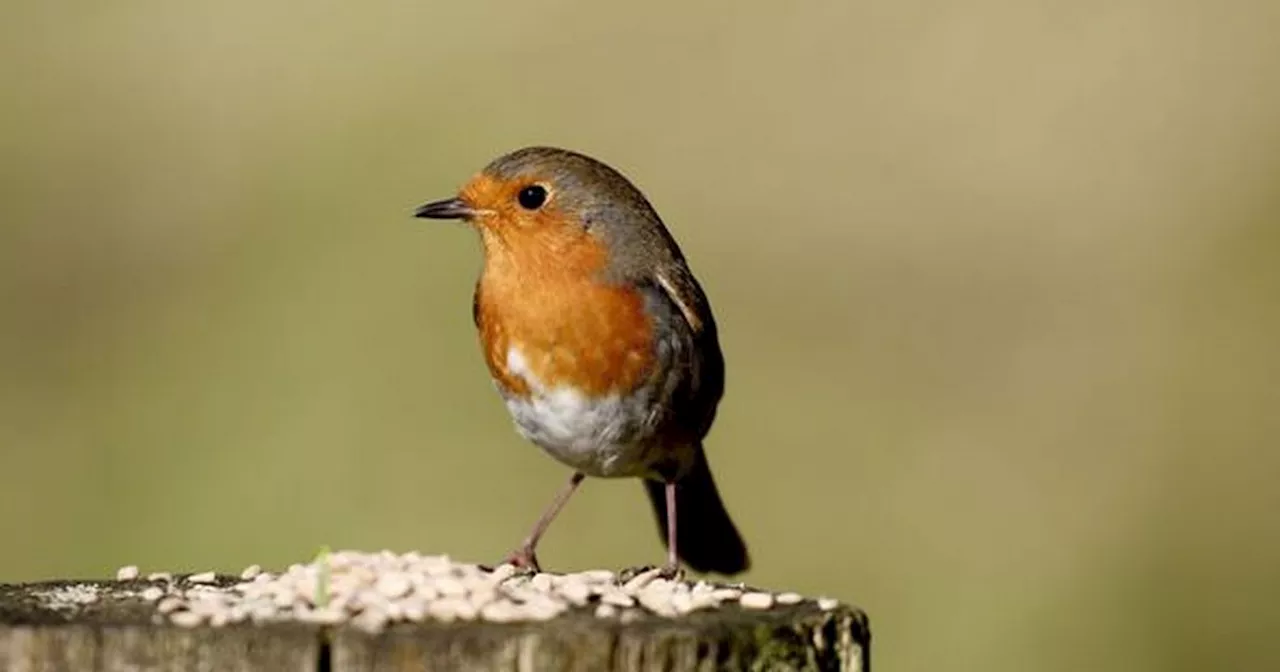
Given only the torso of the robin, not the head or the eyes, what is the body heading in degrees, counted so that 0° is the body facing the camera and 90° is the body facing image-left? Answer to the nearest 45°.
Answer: approximately 45°
